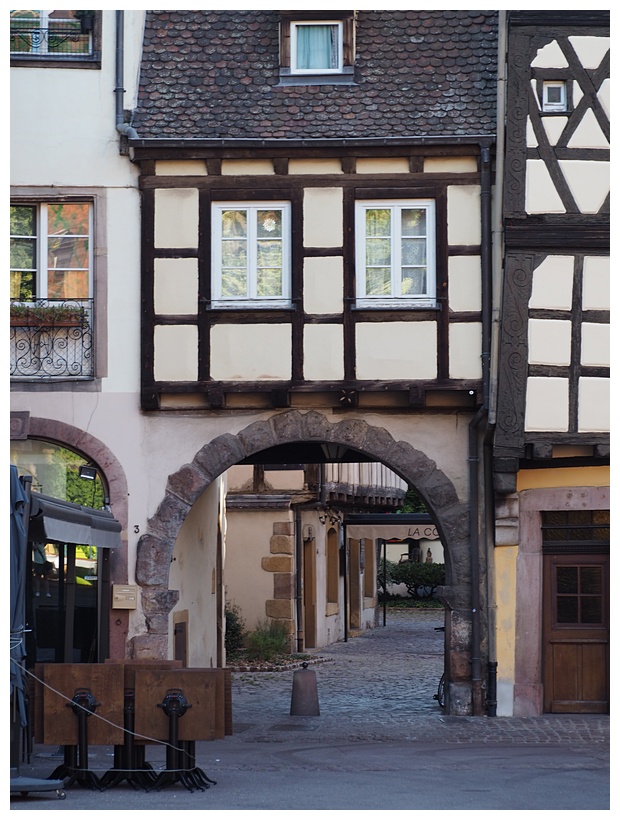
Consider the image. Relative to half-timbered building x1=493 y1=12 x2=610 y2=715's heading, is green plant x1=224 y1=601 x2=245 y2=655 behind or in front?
behind

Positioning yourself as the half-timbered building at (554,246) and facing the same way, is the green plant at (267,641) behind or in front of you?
behind

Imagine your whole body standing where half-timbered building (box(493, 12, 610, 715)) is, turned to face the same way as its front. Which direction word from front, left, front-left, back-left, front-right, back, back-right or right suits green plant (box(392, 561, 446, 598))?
back

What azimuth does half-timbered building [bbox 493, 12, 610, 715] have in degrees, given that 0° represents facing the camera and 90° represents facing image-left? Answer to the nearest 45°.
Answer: approximately 0°

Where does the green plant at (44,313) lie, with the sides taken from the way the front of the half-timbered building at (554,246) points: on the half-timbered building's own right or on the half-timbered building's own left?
on the half-timbered building's own right
